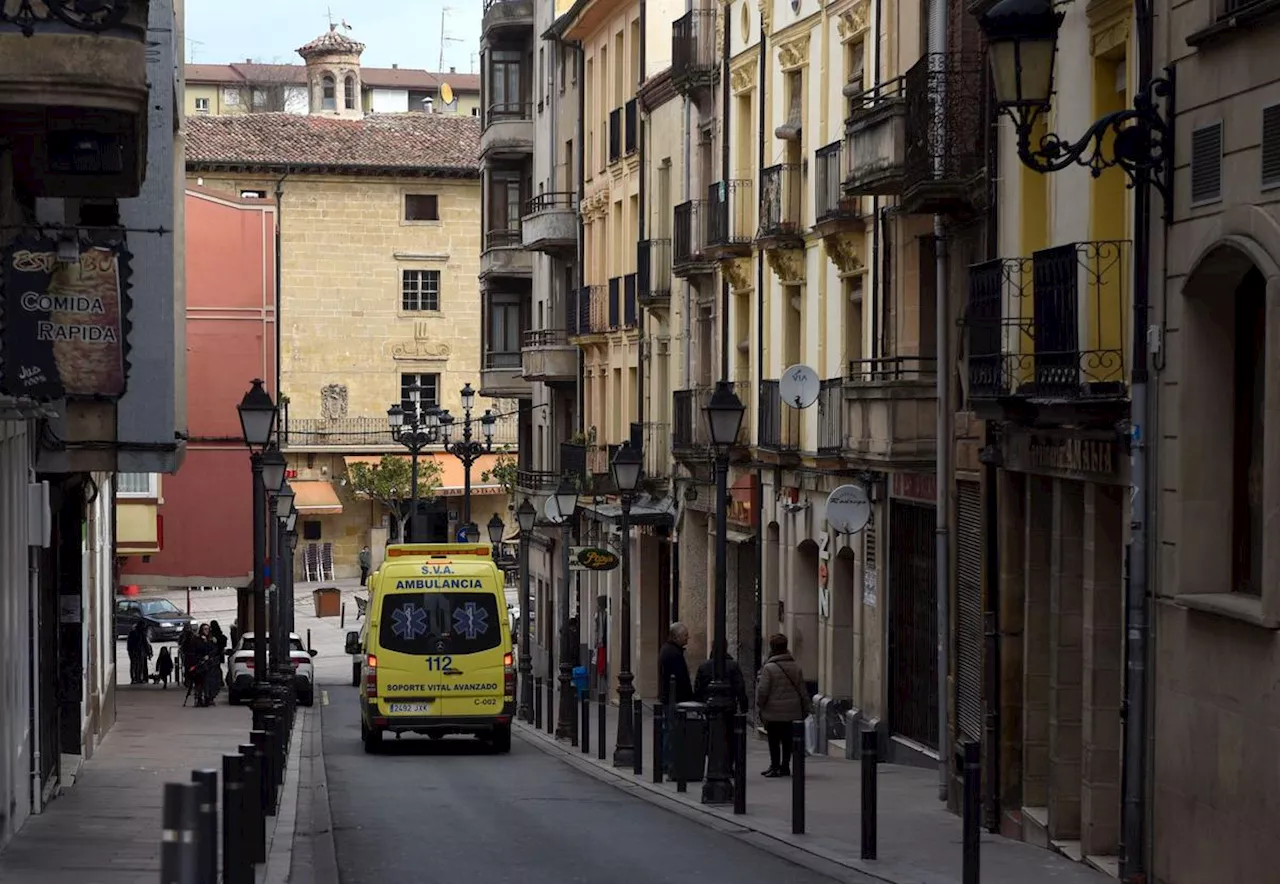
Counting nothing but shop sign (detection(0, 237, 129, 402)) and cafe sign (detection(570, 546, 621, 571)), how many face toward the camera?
2

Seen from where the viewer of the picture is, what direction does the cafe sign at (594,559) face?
facing the viewer

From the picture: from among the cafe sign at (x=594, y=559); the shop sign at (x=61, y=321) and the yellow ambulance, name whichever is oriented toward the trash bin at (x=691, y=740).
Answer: the cafe sign

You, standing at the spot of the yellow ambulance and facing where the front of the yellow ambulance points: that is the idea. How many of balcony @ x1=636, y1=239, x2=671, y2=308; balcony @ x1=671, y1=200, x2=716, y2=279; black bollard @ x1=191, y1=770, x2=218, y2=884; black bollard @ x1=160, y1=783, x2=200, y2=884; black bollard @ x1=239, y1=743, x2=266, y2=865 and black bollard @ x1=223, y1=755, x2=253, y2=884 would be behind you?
4

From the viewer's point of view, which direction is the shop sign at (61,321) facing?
toward the camera

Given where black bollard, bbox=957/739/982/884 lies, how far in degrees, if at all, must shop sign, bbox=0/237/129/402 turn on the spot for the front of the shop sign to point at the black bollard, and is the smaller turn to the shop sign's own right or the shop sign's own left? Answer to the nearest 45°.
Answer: approximately 45° to the shop sign's own left

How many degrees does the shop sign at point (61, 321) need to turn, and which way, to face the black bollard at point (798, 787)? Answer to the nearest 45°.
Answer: approximately 45° to its left

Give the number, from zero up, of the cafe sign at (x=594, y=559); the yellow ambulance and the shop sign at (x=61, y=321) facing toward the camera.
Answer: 2

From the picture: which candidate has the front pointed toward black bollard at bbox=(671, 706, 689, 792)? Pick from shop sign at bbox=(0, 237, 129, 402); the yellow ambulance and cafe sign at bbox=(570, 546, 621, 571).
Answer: the cafe sign

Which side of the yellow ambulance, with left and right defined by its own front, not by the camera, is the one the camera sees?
back

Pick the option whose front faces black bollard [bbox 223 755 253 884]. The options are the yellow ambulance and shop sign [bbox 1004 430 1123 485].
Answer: the shop sign

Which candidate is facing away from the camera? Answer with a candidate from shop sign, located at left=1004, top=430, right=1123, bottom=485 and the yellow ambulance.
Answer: the yellow ambulance

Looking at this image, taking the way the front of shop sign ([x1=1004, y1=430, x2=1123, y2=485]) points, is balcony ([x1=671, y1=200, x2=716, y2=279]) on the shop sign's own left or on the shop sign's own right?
on the shop sign's own right

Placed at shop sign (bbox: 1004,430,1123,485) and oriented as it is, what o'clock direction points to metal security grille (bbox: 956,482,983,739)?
The metal security grille is roughly at 4 o'clock from the shop sign.

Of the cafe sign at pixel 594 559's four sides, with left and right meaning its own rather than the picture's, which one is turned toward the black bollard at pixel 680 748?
front
